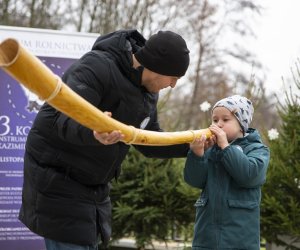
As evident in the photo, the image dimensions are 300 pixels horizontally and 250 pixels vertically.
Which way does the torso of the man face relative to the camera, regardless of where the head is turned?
to the viewer's right

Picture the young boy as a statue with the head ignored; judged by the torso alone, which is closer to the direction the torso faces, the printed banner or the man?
the man

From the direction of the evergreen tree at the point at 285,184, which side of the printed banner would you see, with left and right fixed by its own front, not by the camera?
left

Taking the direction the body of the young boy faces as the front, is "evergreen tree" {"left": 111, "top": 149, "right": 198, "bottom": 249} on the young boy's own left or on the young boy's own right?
on the young boy's own right

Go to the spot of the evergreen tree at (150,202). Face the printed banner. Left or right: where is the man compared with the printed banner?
left

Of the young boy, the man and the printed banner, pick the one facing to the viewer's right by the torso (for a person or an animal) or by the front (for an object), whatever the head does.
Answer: the man

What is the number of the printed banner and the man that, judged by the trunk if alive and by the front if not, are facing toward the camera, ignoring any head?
1

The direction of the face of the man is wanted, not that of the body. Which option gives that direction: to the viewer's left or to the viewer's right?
to the viewer's right

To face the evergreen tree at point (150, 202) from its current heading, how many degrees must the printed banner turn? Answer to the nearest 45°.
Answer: approximately 135° to its left

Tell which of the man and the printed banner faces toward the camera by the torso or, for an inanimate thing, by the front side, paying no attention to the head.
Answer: the printed banner

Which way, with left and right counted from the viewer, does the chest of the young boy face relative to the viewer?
facing the viewer and to the left of the viewer

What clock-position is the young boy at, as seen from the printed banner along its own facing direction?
The young boy is roughly at 11 o'clock from the printed banner.

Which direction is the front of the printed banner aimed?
toward the camera

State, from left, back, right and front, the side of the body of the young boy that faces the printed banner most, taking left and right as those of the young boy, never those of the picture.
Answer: right
